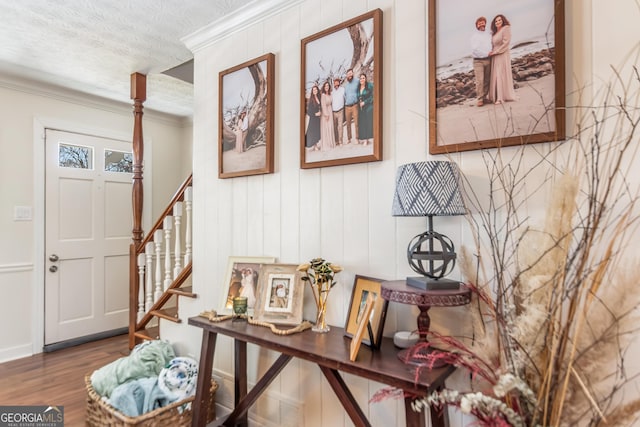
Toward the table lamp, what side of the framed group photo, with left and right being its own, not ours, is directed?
left

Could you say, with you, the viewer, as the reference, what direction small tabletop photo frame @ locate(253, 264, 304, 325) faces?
facing the viewer

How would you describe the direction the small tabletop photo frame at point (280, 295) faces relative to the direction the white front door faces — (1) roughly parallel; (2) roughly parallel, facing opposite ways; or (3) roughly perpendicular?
roughly perpendicular

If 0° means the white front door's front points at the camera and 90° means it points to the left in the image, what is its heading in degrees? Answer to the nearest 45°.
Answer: approximately 315°

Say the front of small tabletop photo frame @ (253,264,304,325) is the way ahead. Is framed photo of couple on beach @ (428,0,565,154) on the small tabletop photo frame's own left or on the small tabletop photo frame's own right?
on the small tabletop photo frame's own left

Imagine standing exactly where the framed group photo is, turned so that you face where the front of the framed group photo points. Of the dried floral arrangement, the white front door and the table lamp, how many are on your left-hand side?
2

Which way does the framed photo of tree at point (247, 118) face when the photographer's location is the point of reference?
facing the viewer and to the left of the viewer

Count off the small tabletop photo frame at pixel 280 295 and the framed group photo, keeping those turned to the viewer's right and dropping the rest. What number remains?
0

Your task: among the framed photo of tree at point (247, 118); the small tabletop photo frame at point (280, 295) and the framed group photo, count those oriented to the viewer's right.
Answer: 0
